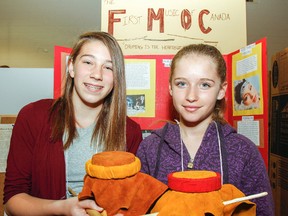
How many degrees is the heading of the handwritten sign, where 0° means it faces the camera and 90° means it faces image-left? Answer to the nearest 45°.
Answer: approximately 0°
